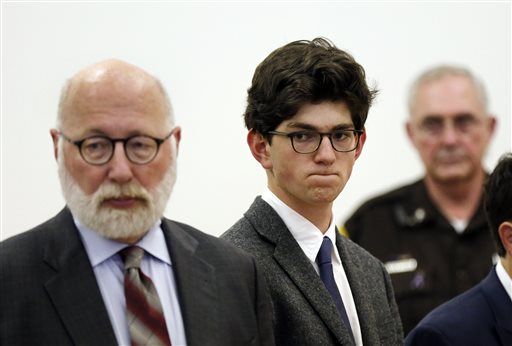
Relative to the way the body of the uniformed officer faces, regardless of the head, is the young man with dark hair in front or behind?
in front

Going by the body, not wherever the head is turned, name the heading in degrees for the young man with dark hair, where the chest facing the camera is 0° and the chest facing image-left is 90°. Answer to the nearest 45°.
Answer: approximately 315°

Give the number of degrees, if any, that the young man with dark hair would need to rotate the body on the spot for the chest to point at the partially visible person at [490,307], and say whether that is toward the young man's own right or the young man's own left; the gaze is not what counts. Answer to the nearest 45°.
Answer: approximately 90° to the young man's own left

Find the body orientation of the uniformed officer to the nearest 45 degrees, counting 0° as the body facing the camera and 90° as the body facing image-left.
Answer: approximately 0°

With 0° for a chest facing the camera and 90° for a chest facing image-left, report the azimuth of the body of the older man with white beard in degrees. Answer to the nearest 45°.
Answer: approximately 0°

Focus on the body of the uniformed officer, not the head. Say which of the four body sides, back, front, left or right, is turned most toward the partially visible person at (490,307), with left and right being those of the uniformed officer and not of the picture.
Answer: front
